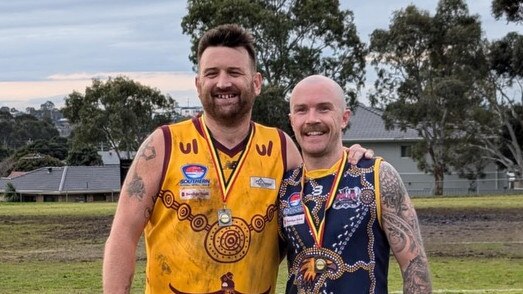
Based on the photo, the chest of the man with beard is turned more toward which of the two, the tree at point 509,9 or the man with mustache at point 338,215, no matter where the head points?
the man with mustache

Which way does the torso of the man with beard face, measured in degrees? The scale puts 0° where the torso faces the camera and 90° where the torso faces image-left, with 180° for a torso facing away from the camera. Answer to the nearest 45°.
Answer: approximately 0°

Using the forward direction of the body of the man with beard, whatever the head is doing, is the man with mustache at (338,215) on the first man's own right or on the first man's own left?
on the first man's own left

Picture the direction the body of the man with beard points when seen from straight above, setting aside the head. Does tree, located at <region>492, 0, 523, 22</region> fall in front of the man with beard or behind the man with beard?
behind
